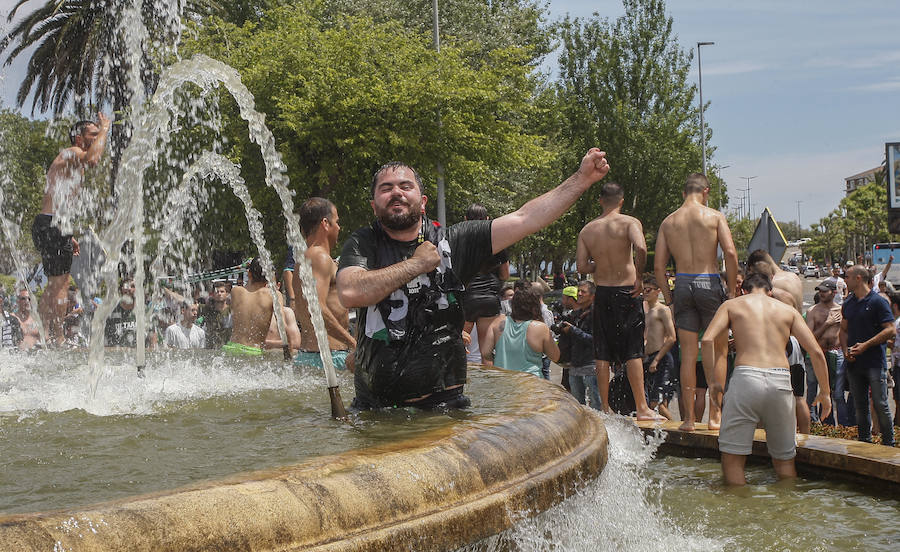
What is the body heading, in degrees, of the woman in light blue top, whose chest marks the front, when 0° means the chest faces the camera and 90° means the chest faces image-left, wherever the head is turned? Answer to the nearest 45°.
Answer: approximately 180°

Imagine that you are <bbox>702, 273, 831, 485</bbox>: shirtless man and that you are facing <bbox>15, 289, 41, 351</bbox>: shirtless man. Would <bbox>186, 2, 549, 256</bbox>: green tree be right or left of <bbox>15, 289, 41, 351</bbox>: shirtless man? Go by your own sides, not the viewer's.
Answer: right

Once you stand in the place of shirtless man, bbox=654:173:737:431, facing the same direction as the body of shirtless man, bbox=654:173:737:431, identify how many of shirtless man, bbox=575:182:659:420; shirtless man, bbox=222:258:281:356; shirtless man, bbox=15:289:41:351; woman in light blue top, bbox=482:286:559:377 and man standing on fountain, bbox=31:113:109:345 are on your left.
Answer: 5

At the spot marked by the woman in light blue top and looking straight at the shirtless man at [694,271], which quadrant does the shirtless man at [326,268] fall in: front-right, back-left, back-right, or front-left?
back-right

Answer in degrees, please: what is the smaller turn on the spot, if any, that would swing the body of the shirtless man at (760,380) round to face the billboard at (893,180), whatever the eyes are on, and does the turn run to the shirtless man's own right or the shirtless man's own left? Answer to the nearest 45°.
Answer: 0° — they already face it

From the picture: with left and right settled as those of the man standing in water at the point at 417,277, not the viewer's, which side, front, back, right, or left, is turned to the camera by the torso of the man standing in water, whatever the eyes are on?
front

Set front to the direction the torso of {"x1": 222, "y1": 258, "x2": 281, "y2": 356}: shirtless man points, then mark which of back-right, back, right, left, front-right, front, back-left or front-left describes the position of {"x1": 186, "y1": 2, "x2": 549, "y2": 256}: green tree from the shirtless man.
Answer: front

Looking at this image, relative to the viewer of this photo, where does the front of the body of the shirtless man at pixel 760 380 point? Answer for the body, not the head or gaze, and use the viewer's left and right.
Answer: facing away from the viewer

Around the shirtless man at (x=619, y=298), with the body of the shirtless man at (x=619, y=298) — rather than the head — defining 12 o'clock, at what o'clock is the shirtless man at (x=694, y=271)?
the shirtless man at (x=694, y=271) is roughly at 3 o'clock from the shirtless man at (x=619, y=298).

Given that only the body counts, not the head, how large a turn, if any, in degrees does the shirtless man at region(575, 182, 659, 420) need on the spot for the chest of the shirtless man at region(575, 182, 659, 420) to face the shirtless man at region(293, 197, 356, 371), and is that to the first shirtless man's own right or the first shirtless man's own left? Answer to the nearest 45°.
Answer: approximately 135° to the first shirtless man's own left

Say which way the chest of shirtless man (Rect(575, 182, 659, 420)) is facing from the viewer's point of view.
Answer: away from the camera

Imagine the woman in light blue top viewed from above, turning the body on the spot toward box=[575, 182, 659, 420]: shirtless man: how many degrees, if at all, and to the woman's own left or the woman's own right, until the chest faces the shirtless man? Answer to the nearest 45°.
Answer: approximately 135° to the woman's own right

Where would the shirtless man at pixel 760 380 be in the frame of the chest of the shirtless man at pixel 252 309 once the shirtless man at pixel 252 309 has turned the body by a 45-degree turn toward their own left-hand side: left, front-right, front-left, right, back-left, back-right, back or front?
back

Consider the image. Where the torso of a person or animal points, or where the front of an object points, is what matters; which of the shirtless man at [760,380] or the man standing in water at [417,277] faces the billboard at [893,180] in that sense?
the shirtless man

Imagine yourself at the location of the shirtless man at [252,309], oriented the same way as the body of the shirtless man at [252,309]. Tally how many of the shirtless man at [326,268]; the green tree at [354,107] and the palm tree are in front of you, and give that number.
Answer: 2

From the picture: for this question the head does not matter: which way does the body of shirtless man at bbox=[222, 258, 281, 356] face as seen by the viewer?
away from the camera
